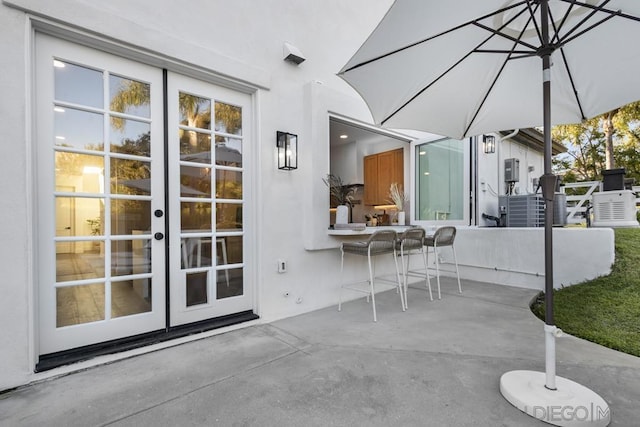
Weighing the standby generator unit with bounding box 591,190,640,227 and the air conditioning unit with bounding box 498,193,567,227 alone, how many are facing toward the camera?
2

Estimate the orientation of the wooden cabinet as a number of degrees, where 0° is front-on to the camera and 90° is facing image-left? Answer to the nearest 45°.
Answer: approximately 45°

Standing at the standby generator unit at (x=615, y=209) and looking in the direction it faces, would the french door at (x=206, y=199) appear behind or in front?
in front

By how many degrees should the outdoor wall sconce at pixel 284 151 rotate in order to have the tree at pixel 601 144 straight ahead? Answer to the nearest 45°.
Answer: approximately 90° to its left

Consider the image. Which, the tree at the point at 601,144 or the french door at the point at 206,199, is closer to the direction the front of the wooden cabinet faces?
the french door

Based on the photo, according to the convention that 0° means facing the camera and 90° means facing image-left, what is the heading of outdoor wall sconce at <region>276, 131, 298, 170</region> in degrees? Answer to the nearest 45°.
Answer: approximately 315°

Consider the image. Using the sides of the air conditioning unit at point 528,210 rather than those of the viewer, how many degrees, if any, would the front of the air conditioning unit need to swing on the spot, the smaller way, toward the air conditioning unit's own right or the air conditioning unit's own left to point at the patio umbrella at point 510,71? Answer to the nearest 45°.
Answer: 0° — it already faces it

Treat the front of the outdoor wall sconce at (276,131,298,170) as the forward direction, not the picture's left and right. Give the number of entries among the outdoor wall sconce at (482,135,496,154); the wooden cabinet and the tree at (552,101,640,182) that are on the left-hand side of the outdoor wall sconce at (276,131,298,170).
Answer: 3

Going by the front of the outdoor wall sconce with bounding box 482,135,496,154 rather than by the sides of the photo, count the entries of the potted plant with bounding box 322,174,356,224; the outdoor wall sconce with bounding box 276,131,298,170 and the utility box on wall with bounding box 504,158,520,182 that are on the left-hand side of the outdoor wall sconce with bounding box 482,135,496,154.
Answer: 1

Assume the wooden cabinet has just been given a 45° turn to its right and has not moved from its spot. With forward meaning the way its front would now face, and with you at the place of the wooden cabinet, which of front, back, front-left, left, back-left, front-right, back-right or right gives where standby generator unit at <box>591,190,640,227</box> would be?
back

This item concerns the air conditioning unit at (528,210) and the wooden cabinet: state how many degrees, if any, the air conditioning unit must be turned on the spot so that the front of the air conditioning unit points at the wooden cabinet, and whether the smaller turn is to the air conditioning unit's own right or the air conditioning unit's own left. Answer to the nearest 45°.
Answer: approximately 90° to the air conditioning unit's own right

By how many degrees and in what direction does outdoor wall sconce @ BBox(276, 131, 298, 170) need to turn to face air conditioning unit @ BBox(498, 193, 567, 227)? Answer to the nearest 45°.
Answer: approximately 45° to its left
